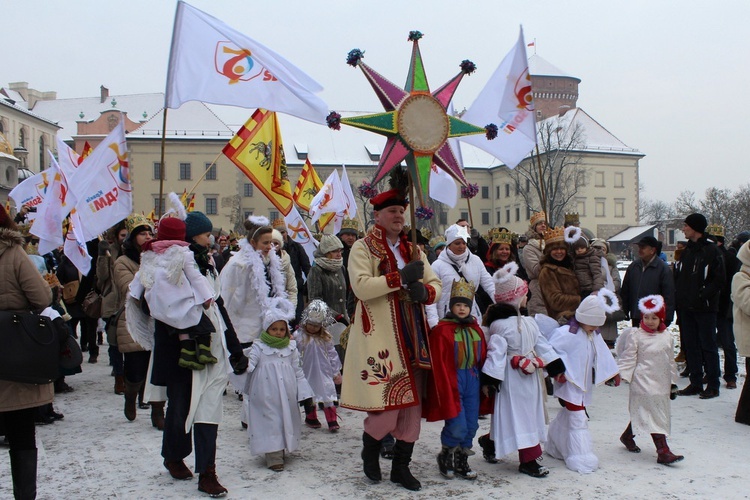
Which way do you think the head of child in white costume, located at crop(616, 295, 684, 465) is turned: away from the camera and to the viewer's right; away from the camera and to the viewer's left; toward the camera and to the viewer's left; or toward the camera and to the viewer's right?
toward the camera and to the viewer's left

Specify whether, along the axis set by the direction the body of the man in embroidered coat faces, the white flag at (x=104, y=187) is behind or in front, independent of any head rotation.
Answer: behind

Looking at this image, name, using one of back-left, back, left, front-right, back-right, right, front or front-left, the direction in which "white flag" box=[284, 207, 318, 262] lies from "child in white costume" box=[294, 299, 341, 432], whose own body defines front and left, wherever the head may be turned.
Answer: back

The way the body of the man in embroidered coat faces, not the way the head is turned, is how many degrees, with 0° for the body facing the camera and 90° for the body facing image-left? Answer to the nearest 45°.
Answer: approximately 315°

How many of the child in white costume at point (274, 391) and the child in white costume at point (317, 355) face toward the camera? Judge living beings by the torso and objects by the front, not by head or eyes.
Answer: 2

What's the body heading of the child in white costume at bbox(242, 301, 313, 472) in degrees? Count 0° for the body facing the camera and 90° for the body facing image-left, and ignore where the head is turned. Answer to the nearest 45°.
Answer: approximately 0°

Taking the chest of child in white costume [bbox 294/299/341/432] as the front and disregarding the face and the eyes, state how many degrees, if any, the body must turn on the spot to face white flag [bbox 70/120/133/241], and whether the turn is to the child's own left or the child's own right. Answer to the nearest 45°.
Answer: approximately 135° to the child's own right

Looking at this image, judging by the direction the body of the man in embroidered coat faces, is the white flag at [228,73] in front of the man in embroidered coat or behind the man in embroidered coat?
behind

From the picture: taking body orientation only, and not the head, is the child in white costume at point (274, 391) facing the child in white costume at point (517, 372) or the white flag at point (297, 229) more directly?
the child in white costume

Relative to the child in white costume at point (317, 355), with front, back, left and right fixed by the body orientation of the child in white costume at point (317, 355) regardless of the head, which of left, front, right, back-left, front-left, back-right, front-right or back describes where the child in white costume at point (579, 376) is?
front-left
